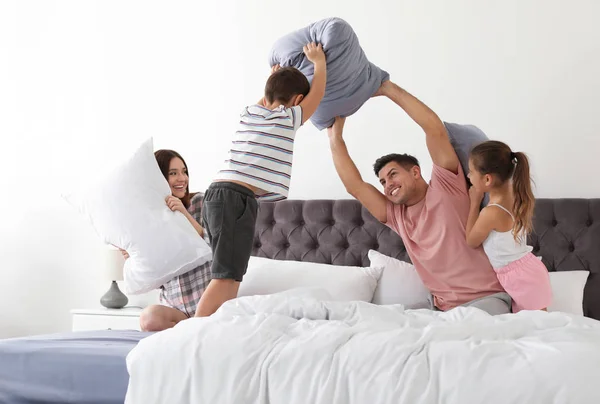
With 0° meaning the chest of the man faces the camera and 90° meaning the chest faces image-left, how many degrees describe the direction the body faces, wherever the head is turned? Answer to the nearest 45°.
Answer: approximately 45°

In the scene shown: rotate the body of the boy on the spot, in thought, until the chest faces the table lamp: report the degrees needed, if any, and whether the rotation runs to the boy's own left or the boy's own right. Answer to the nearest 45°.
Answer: approximately 90° to the boy's own left

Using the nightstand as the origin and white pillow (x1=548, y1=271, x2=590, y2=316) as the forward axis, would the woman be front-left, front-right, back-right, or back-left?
front-right

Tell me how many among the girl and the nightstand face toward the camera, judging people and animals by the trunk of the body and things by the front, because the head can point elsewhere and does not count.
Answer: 1

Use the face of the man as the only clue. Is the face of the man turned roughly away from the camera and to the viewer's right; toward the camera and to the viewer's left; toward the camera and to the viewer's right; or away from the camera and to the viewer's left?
toward the camera and to the viewer's left

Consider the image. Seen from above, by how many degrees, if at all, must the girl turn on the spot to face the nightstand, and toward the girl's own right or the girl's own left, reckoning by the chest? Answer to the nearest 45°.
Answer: approximately 45° to the girl's own left

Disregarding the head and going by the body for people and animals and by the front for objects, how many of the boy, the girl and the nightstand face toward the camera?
1

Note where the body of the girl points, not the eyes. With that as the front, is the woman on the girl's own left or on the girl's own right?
on the girl's own left

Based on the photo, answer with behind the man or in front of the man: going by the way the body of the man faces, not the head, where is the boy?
in front

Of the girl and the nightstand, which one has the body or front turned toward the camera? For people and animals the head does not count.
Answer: the nightstand

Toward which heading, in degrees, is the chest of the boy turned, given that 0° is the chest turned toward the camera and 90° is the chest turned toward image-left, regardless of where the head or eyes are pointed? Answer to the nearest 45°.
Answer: approximately 225°

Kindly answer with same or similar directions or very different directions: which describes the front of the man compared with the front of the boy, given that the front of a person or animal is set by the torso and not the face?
very different directions

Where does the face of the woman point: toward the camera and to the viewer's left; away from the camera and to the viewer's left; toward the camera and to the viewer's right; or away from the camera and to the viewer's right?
toward the camera and to the viewer's right

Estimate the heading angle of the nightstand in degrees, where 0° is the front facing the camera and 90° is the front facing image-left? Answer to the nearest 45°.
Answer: approximately 0°
